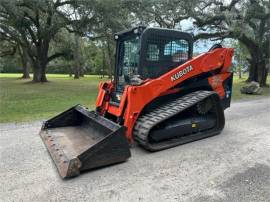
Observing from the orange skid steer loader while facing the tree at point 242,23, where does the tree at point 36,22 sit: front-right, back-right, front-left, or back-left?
front-left

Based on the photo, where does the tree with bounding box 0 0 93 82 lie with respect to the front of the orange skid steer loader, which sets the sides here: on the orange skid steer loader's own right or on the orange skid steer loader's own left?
on the orange skid steer loader's own right

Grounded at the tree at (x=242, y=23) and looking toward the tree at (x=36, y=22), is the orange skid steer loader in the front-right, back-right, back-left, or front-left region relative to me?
front-left

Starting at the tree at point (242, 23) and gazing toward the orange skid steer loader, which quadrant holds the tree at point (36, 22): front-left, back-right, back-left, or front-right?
front-right

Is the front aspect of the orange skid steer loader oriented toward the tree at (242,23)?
no
